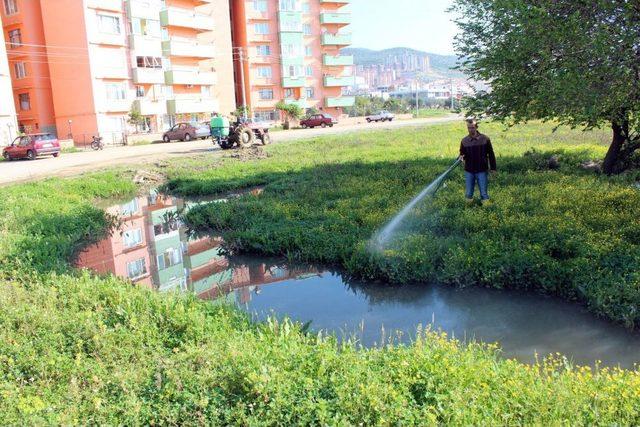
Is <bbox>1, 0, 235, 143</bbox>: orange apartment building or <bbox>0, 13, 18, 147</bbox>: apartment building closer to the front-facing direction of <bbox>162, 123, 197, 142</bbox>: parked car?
the apartment building

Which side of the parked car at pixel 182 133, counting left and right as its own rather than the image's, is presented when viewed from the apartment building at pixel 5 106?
front

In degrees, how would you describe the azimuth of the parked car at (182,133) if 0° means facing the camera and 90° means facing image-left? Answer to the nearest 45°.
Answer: approximately 90°

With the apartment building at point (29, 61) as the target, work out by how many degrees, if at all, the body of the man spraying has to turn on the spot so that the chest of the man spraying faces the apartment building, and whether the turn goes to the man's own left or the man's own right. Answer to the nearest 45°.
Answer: approximately 135° to the man's own right

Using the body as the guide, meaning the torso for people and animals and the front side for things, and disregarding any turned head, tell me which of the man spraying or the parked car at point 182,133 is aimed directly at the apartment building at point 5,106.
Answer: the parked car

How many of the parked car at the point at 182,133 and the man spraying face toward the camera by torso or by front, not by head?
1

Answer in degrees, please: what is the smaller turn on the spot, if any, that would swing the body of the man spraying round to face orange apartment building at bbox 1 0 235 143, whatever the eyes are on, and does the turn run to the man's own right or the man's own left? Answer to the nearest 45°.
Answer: approximately 135° to the man's own right

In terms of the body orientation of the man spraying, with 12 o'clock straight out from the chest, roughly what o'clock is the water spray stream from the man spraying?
The water spray stream is roughly at 2 o'clock from the man spraying.

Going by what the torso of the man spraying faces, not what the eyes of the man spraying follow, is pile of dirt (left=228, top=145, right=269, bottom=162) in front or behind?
behind

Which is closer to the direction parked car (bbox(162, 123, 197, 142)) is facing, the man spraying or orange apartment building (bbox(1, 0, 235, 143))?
the orange apartment building
